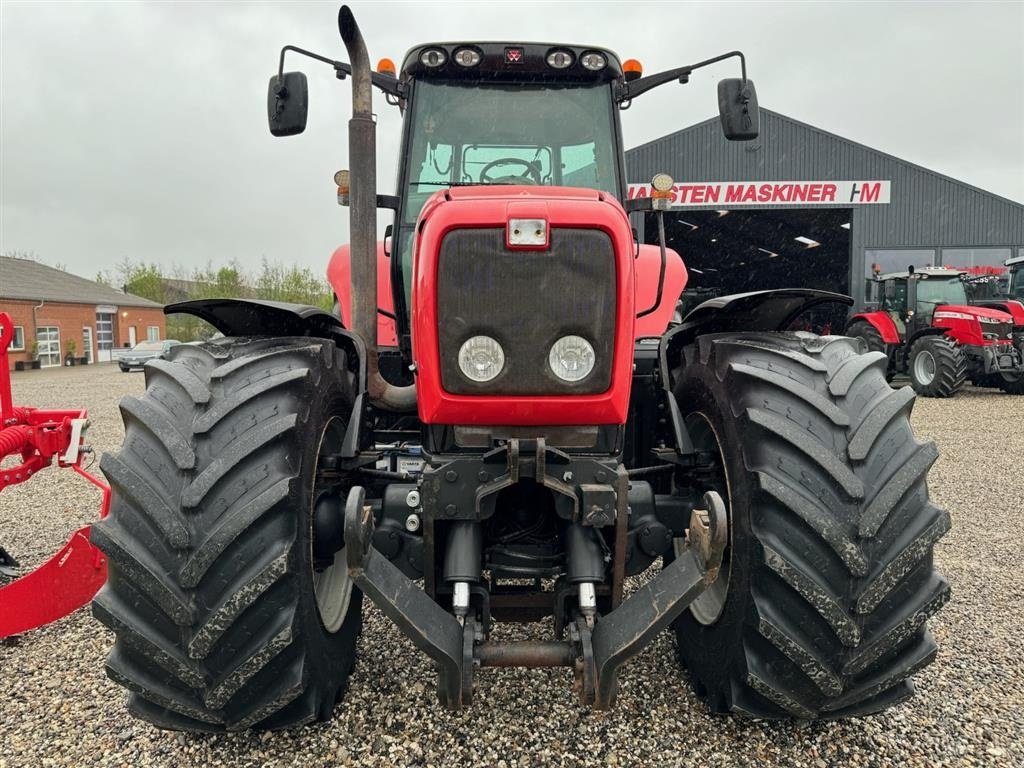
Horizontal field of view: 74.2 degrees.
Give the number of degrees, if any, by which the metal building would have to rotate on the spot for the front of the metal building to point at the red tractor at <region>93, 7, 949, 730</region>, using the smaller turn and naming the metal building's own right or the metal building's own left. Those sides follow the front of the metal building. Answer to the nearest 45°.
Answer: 0° — it already faces it

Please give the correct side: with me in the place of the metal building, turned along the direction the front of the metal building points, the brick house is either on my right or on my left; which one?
on my right

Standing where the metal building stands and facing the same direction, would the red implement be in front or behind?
in front

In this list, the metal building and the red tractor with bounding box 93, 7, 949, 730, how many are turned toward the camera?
2

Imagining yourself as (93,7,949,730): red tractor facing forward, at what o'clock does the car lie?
The car is roughly at 5 o'clock from the red tractor.

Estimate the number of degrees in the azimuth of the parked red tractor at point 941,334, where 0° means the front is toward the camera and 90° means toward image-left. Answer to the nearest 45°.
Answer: approximately 315°

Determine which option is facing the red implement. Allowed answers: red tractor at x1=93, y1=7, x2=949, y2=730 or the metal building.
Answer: the metal building

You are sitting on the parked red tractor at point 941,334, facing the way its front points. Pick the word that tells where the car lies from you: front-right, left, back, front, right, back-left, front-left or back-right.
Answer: back-right

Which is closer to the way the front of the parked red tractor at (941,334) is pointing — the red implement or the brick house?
the red implement

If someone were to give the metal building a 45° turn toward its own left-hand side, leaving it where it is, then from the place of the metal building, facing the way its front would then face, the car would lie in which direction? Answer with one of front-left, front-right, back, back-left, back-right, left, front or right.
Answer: back-right

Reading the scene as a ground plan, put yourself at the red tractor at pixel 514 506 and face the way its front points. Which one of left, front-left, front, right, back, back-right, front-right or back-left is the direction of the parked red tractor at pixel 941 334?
back-left
